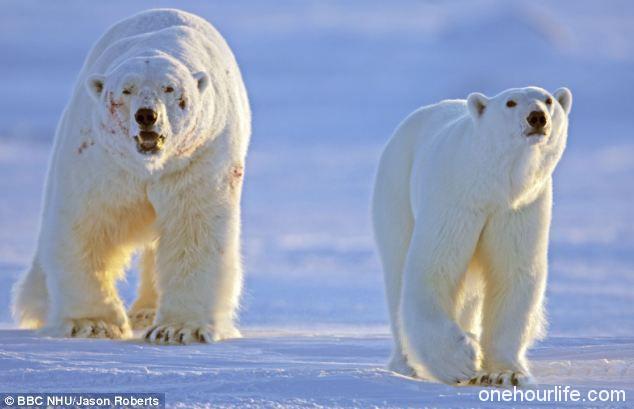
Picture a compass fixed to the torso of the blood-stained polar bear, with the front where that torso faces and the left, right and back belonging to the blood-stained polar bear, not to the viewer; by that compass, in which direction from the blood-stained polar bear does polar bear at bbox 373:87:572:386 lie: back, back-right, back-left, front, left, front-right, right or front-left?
front-left

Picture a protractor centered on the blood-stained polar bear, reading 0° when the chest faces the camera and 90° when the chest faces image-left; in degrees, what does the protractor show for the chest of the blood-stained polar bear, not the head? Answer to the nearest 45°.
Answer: approximately 0°
